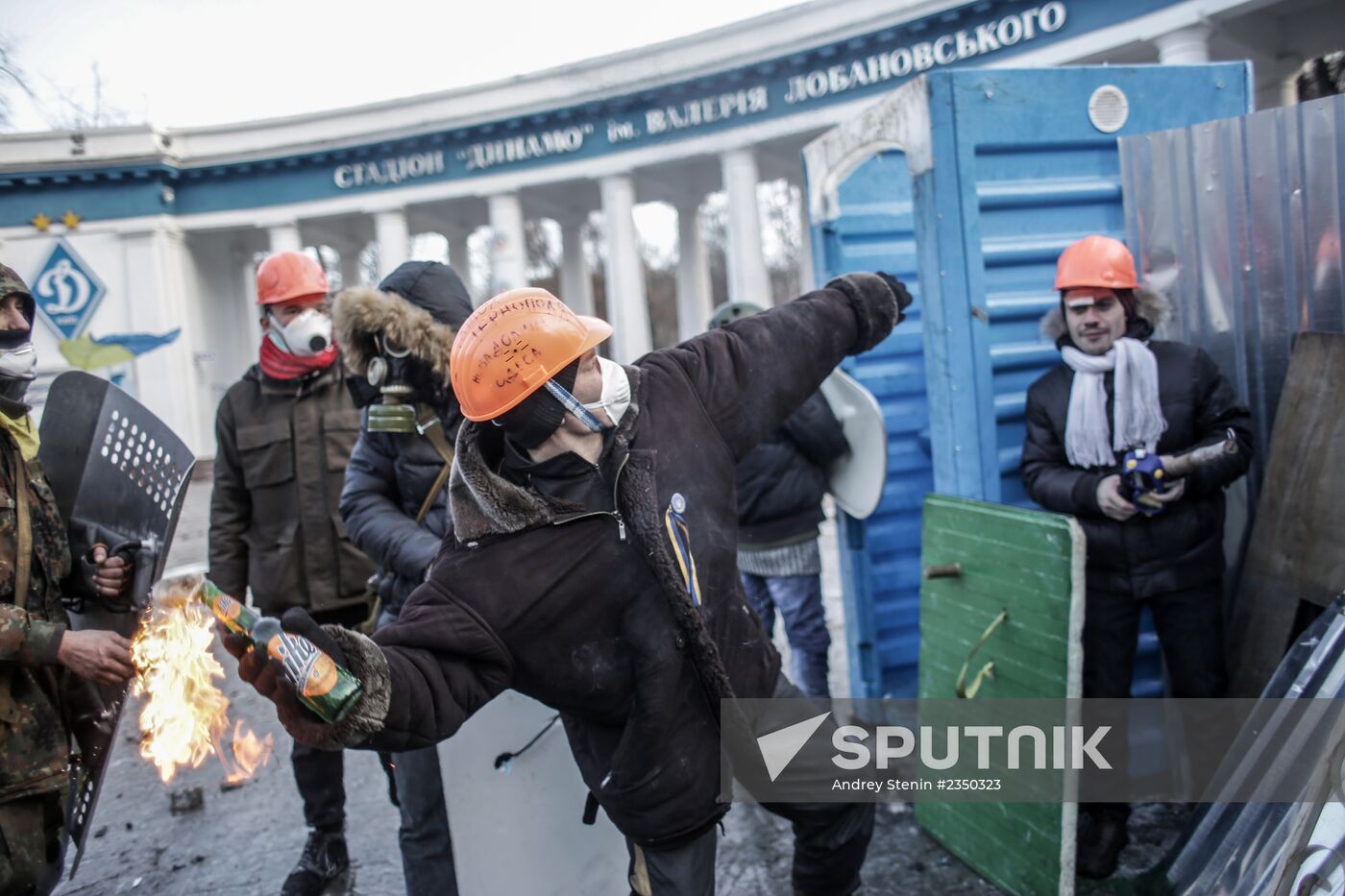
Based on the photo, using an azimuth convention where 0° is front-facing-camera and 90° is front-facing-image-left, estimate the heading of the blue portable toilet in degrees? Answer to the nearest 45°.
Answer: approximately 45°

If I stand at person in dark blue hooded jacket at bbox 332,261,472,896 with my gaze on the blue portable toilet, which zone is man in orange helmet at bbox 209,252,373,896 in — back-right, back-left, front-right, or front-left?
back-left

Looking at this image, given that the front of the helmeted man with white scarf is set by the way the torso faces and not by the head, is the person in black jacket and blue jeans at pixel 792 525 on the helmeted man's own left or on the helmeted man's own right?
on the helmeted man's own right

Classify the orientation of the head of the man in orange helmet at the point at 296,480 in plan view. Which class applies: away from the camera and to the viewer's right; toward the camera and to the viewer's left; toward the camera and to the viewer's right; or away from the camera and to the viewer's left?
toward the camera and to the viewer's right
